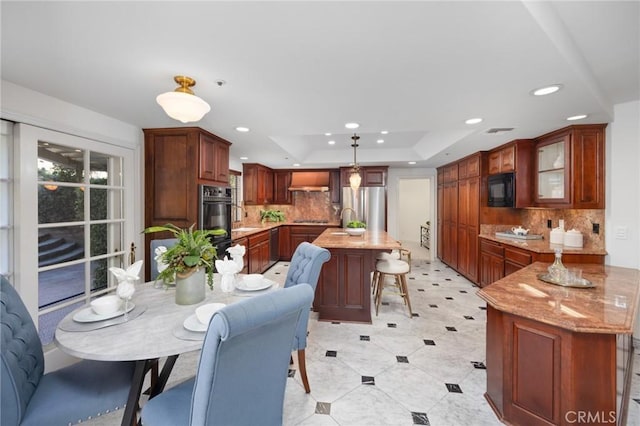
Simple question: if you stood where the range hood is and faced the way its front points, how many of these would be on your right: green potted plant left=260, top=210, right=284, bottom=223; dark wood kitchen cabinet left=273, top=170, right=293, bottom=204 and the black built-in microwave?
2

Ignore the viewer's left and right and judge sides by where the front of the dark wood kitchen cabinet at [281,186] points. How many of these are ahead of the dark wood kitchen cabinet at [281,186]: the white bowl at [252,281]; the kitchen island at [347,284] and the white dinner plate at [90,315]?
3

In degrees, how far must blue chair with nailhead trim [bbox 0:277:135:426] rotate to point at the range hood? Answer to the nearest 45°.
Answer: approximately 45° to its left

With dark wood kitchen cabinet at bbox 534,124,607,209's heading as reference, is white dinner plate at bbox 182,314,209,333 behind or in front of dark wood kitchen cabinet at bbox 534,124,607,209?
in front

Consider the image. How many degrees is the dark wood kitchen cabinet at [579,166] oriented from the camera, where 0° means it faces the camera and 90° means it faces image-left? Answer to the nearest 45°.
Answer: approximately 45°

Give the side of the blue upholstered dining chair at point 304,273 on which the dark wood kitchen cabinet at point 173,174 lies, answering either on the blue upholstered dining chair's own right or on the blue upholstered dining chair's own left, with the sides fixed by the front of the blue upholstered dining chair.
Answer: on the blue upholstered dining chair's own right

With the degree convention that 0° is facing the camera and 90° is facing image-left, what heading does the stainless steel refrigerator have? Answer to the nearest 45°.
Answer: approximately 0°

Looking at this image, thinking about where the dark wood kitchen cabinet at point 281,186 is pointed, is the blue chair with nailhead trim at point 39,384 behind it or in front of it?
in front

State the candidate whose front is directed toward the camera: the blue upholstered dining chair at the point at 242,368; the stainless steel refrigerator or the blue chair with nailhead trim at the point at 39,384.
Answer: the stainless steel refrigerator

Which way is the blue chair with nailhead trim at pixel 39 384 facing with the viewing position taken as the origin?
facing to the right of the viewer

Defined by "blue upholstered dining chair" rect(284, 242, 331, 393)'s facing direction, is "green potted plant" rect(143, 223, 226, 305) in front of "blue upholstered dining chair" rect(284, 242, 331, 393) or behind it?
in front

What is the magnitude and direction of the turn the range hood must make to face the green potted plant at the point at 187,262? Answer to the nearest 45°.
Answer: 0° — it already faces it

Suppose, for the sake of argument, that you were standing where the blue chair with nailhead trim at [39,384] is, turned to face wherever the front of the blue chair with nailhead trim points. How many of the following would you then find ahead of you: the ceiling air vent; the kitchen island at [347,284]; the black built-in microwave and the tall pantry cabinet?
4

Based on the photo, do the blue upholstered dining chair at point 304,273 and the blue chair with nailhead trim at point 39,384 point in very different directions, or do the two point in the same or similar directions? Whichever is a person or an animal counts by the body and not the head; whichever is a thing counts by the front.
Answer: very different directions

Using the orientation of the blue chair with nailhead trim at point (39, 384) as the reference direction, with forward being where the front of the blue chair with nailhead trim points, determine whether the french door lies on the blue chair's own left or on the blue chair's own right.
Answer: on the blue chair's own left
